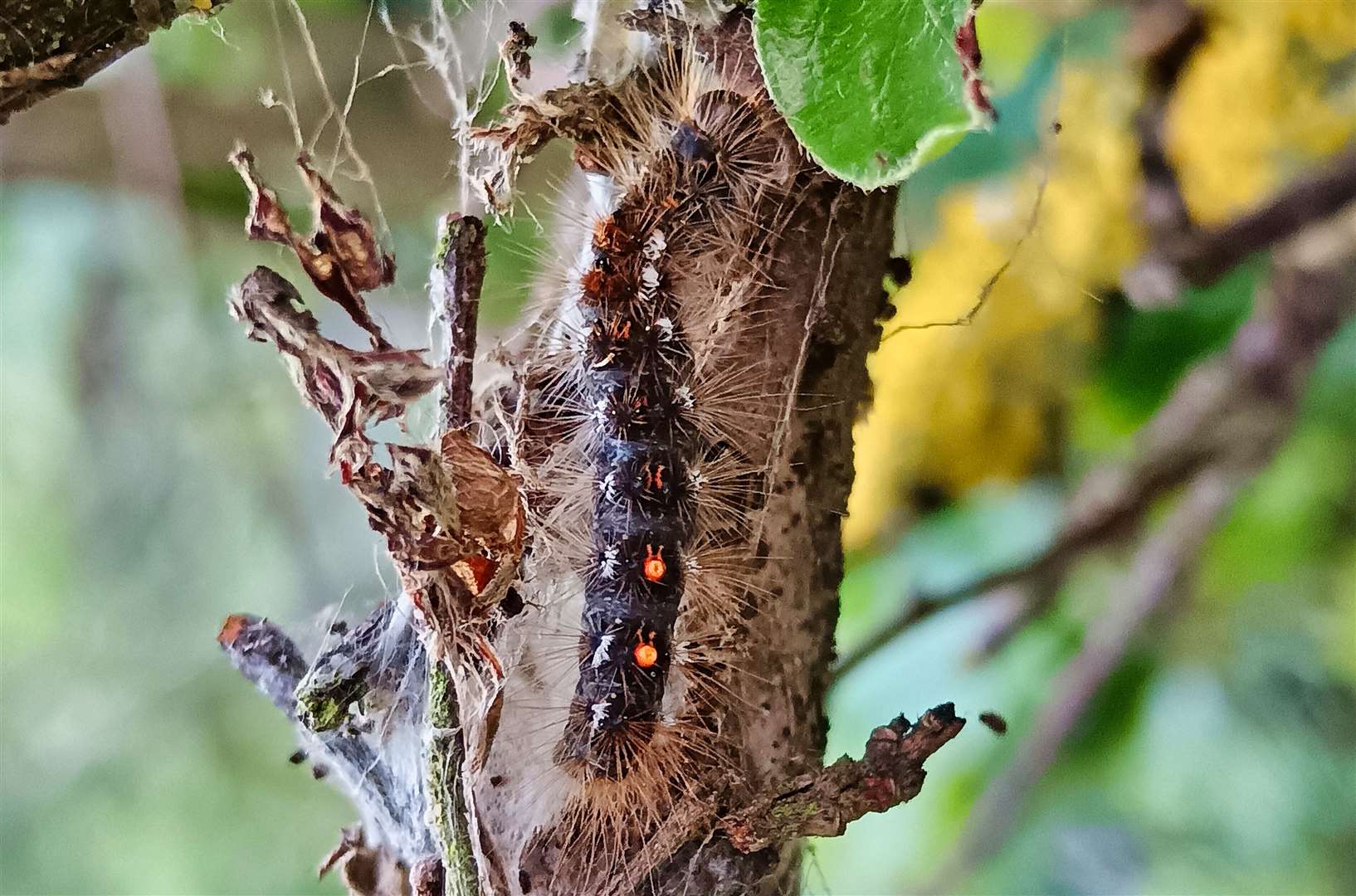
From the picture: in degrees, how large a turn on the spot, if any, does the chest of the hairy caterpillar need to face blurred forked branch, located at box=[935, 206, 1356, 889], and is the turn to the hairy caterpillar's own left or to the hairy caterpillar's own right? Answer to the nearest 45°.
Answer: approximately 45° to the hairy caterpillar's own right

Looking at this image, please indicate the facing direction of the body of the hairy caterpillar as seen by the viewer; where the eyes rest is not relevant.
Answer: away from the camera

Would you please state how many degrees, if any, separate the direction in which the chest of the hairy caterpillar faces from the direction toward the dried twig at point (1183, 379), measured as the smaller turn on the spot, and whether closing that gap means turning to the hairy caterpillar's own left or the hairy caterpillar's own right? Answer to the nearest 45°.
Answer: approximately 45° to the hairy caterpillar's own right
